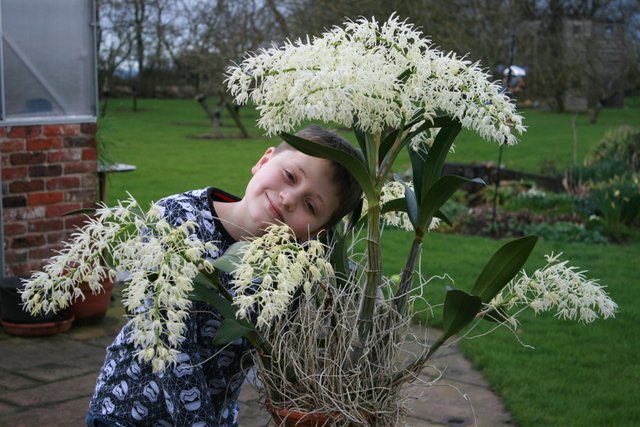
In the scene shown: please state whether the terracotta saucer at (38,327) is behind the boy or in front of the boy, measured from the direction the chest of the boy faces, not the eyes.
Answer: behind

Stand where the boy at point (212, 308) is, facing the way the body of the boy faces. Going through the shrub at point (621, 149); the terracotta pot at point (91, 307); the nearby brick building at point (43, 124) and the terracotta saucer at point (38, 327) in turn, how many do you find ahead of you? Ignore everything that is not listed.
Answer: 0

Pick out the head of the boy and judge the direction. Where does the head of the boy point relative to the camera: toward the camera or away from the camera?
toward the camera

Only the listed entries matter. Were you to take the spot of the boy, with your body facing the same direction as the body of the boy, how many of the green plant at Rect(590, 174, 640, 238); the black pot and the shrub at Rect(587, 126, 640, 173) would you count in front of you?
0

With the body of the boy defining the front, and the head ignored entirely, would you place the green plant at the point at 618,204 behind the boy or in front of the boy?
behind

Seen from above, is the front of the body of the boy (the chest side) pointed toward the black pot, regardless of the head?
no

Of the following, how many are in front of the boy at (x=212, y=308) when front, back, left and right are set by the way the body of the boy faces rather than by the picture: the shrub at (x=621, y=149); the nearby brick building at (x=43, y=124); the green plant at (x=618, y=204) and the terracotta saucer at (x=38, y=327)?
0

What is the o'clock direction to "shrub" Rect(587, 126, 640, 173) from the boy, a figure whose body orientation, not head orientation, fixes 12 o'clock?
The shrub is roughly at 7 o'clock from the boy.

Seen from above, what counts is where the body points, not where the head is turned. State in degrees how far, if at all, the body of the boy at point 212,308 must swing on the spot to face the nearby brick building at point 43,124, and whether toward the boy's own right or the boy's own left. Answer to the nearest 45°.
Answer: approximately 180°

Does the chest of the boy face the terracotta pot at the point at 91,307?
no

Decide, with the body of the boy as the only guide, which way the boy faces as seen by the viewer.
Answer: toward the camera
